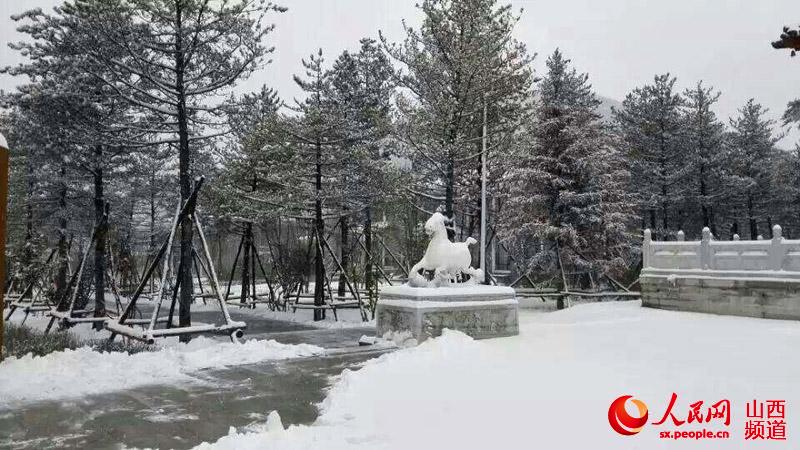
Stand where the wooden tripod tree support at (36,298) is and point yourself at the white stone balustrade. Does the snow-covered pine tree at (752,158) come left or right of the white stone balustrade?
left

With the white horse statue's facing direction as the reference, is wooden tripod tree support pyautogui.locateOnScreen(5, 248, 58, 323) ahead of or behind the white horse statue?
ahead

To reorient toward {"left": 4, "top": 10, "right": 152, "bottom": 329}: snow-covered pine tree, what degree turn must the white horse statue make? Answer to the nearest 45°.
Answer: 0° — it already faces it

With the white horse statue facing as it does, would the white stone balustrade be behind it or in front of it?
behind

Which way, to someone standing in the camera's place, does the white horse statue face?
facing to the left of the viewer

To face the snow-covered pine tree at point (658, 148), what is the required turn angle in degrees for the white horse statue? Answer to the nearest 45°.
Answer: approximately 135° to its right

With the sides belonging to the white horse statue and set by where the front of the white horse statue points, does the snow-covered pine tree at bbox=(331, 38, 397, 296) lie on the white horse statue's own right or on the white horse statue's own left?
on the white horse statue's own right

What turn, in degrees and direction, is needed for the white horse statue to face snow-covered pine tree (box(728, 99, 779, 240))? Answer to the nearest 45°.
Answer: approximately 135° to its right

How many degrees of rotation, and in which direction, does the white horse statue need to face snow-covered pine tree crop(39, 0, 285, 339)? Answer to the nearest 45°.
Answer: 0° — it already faces it

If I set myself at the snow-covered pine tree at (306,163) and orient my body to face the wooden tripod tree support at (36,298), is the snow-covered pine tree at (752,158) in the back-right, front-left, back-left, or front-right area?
back-right
